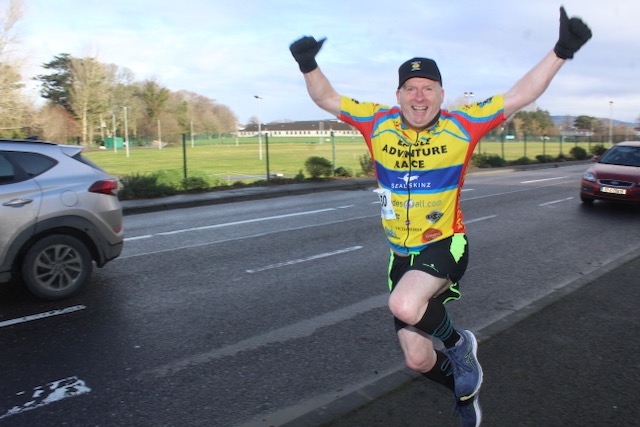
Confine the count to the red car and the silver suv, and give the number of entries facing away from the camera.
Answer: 0

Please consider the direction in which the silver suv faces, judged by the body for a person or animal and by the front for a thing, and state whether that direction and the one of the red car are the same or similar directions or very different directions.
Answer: same or similar directions

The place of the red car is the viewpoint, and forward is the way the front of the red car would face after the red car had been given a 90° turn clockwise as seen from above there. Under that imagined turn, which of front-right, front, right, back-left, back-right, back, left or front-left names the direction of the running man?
back-left

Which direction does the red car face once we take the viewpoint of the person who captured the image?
facing the viewer and to the left of the viewer

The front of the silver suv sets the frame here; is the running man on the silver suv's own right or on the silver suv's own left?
on the silver suv's own left

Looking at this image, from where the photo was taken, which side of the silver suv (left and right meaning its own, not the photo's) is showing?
left
